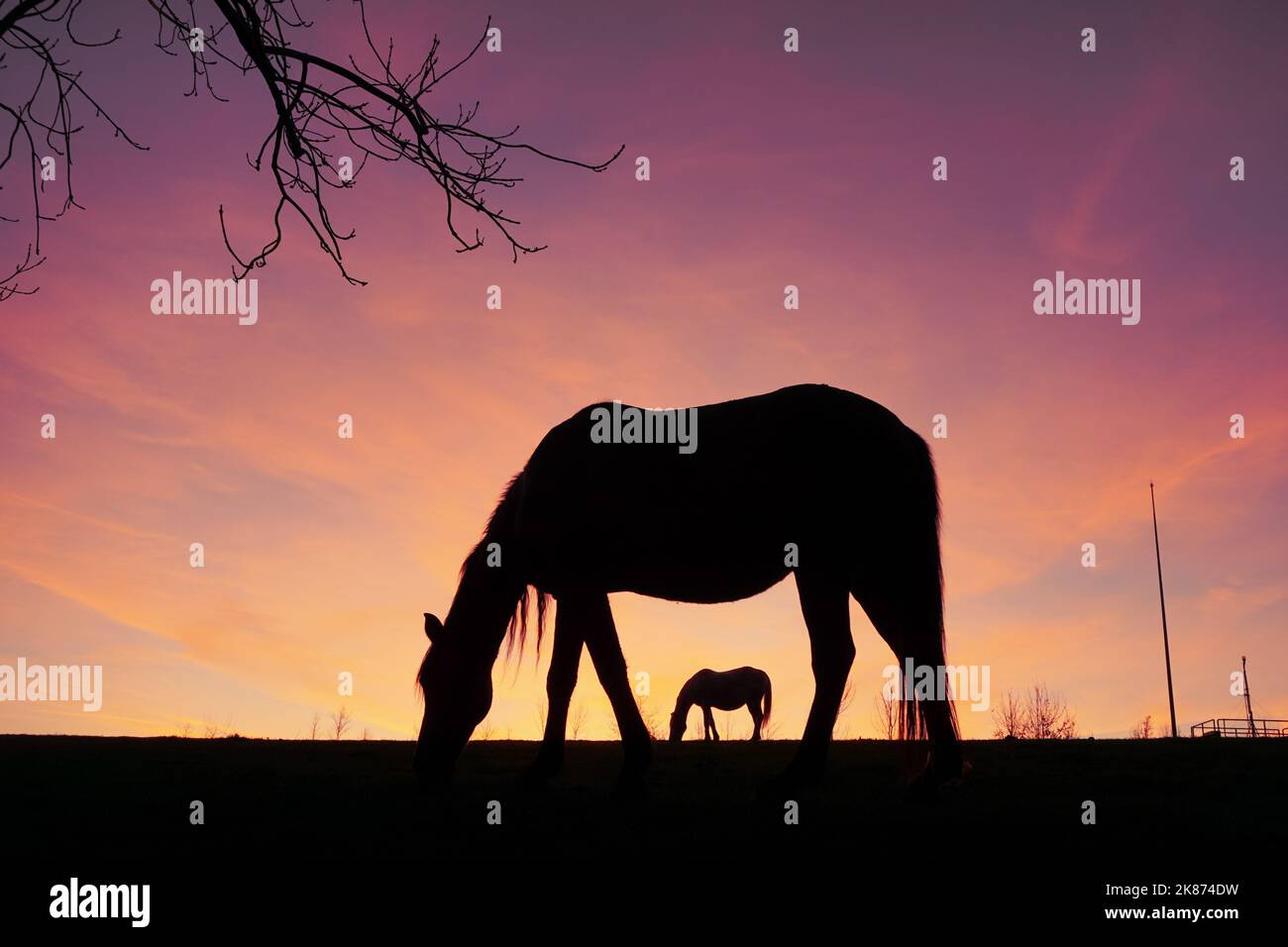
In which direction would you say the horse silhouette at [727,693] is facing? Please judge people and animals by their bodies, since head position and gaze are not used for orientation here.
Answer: to the viewer's left

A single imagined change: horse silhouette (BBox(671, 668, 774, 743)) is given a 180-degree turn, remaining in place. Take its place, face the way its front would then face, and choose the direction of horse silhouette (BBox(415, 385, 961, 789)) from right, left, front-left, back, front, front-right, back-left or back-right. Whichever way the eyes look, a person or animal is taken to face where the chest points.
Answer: right

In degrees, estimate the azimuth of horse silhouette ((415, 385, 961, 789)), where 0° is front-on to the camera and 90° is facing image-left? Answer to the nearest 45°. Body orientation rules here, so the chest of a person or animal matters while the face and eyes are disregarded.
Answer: approximately 90°
